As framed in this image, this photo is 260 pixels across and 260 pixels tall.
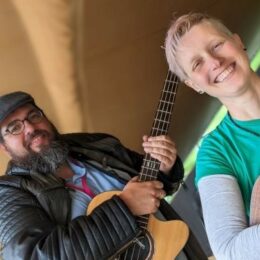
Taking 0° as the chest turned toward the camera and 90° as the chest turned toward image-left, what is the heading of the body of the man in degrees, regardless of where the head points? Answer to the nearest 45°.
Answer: approximately 315°

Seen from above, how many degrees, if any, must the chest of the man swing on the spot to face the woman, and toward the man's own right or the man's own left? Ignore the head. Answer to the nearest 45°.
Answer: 0° — they already face them
